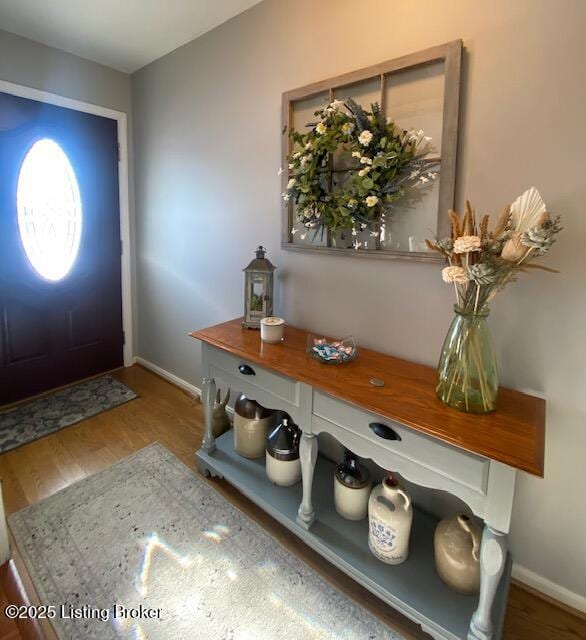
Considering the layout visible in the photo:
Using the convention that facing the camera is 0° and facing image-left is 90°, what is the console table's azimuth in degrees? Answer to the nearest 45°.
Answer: approximately 45°

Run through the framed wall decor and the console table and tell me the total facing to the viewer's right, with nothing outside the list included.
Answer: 0

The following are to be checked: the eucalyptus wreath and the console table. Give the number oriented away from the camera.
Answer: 0

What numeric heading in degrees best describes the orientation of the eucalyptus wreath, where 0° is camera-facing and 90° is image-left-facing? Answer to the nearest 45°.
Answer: approximately 45°

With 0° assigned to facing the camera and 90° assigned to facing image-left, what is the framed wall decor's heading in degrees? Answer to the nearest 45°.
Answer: approximately 45°

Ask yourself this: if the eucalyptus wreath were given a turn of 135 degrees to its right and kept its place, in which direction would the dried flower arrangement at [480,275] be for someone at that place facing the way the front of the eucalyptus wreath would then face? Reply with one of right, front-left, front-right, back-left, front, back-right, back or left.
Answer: back-right
